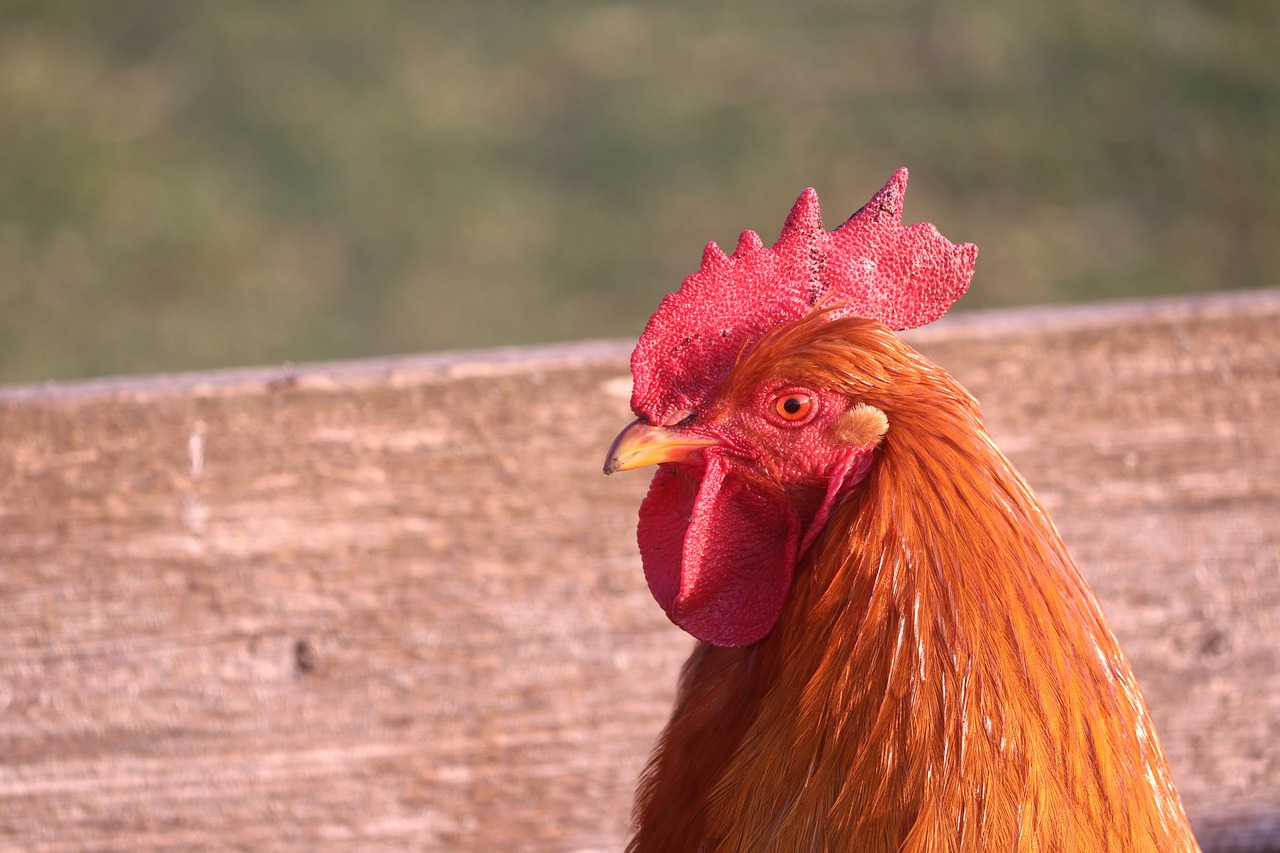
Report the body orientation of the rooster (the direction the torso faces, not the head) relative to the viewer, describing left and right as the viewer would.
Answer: facing to the left of the viewer
